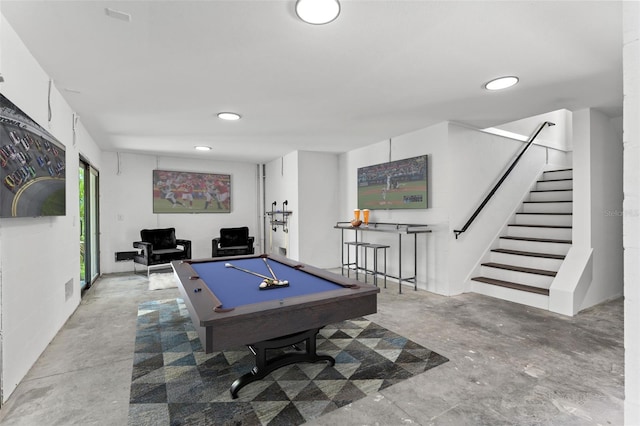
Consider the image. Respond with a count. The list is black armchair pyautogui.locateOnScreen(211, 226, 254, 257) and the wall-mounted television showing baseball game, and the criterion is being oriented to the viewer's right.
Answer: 0

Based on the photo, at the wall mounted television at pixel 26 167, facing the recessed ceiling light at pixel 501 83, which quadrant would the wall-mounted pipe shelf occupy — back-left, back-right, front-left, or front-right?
front-left

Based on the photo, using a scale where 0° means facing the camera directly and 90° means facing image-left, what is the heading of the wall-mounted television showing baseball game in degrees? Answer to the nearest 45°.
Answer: approximately 45°

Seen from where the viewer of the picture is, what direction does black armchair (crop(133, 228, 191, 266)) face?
facing the viewer and to the right of the viewer

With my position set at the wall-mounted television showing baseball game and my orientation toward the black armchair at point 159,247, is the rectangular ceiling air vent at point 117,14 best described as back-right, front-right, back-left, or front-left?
front-left

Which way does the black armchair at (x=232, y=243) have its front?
toward the camera

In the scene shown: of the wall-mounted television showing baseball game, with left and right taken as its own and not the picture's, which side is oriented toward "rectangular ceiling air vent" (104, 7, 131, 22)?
front

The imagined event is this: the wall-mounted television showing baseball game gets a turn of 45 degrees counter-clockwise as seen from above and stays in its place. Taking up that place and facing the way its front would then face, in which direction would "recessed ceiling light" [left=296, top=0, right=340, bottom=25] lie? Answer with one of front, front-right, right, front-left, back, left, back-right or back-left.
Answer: front

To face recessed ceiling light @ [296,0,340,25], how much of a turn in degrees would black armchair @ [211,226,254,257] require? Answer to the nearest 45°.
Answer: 0° — it already faces it

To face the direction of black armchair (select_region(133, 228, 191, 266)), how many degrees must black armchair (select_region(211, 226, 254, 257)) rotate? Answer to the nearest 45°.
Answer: approximately 90° to its right

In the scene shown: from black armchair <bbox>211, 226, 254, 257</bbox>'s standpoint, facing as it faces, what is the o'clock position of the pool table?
The pool table is roughly at 12 o'clock from the black armchair.

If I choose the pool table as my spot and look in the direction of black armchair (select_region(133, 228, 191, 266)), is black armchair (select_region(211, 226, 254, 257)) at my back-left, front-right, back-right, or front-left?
front-right

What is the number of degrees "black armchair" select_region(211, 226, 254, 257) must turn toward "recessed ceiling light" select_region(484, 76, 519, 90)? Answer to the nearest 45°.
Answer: approximately 45° to its left

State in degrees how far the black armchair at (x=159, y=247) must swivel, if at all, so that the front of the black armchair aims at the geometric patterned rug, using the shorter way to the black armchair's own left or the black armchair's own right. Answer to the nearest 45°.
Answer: approximately 45° to the black armchair's own right

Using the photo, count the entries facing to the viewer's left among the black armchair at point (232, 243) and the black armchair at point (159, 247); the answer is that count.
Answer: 0

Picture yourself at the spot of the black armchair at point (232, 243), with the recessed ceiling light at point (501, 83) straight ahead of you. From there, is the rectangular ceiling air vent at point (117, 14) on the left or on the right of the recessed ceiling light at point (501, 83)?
right

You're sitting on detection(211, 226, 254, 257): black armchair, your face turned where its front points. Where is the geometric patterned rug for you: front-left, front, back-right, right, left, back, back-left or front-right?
front
